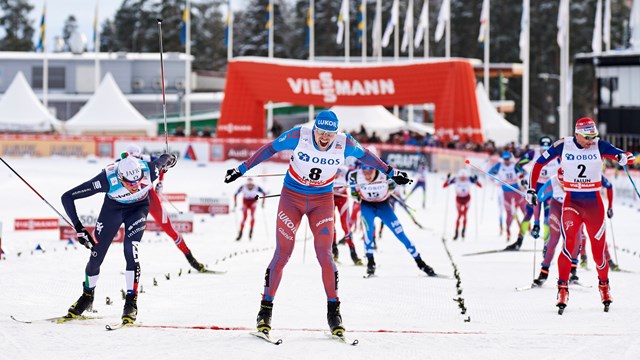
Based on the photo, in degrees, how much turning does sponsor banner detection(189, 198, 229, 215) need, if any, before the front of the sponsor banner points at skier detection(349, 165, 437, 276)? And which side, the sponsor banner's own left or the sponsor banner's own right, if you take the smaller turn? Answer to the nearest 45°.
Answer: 0° — it already faces them

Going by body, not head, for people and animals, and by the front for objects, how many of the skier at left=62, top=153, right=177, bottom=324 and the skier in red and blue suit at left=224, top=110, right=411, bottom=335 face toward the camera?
2

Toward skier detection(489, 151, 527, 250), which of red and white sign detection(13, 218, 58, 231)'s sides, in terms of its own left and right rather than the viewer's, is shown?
left

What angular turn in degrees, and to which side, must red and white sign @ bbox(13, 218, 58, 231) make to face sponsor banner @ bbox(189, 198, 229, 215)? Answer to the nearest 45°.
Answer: approximately 135° to its left

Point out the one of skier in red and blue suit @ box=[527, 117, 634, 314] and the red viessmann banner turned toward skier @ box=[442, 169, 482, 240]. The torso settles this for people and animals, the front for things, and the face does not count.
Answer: the red viessmann banner

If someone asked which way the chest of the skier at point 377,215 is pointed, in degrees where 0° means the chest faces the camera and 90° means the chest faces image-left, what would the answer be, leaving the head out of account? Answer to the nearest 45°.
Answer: approximately 0°

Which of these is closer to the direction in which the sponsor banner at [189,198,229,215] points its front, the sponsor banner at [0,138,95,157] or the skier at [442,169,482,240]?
the skier

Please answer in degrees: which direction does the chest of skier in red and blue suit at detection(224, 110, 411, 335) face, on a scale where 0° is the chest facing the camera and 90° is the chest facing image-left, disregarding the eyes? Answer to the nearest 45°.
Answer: approximately 0°

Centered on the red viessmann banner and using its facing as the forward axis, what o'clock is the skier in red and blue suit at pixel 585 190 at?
The skier in red and blue suit is roughly at 12 o'clock from the red viessmann banner.
